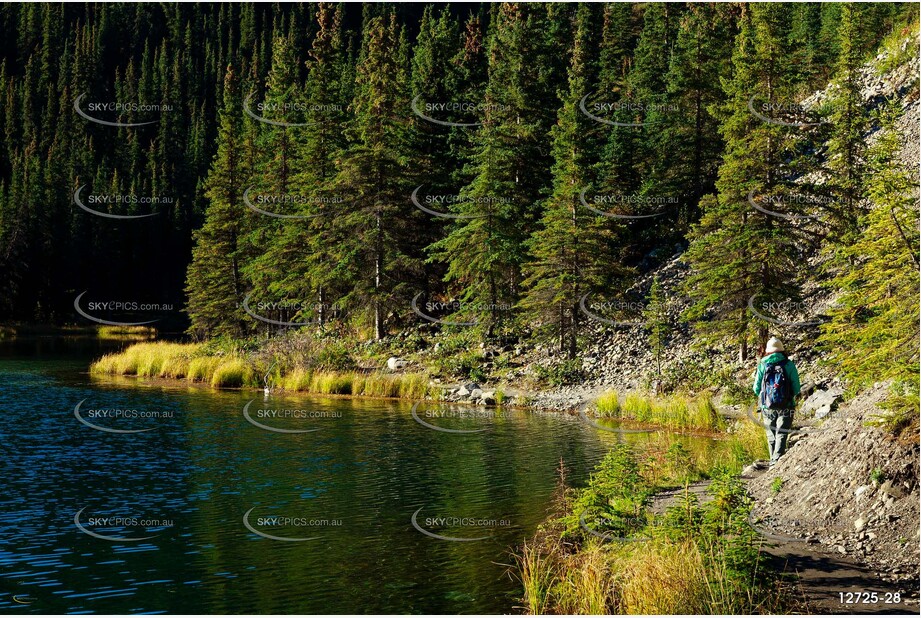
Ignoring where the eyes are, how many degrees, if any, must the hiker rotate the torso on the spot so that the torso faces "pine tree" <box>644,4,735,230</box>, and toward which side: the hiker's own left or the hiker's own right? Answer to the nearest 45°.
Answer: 0° — they already face it

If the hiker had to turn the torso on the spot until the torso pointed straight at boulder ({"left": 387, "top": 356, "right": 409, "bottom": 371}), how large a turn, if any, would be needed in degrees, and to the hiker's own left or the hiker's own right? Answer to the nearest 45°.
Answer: approximately 45° to the hiker's own left

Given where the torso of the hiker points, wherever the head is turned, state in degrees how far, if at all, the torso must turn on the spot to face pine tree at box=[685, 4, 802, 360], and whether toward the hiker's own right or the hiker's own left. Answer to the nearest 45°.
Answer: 0° — they already face it

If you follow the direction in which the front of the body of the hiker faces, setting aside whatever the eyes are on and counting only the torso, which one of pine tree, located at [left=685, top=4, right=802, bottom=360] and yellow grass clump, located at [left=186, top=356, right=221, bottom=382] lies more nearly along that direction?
the pine tree

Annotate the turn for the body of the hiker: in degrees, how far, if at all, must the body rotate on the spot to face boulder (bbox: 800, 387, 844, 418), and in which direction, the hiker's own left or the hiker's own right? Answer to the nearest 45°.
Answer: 0° — they already face it

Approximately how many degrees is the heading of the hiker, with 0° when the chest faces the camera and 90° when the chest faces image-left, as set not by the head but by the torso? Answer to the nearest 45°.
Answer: approximately 180°
